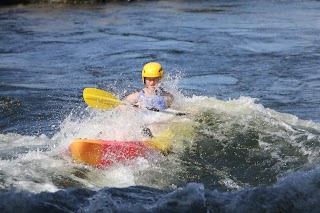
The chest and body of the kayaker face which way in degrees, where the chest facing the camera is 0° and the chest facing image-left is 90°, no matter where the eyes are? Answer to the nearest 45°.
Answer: approximately 0°
